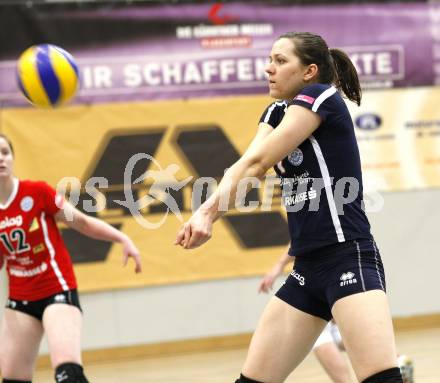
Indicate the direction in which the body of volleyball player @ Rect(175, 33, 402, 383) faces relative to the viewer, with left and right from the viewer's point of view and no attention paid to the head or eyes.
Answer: facing the viewer and to the left of the viewer
